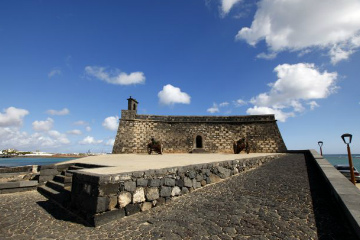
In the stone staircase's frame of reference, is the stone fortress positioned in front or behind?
behind

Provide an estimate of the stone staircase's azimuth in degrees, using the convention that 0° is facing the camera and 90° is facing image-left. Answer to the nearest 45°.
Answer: approximately 45°

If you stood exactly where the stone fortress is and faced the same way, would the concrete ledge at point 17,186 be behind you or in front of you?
in front

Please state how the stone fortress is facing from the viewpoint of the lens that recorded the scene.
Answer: facing the viewer

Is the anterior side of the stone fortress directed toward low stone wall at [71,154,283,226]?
yes

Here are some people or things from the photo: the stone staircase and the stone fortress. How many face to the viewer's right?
0

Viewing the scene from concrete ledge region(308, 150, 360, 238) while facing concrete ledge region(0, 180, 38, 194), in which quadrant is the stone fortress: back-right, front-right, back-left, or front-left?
front-right

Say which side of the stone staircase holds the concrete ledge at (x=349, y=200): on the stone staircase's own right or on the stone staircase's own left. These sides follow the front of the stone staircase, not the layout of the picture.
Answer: on the stone staircase's own left
